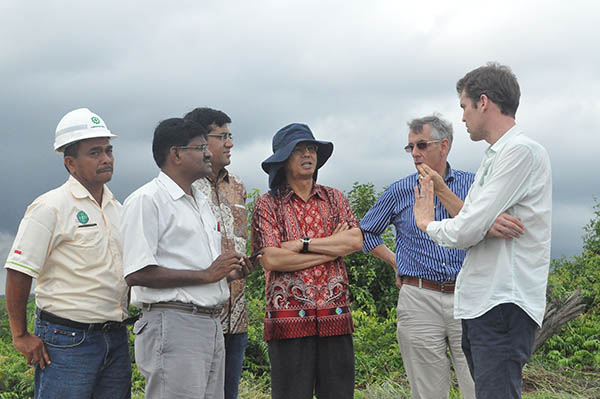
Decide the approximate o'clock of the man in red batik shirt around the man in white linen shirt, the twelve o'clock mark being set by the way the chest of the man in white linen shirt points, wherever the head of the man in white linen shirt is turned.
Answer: The man in red batik shirt is roughly at 1 o'clock from the man in white linen shirt.

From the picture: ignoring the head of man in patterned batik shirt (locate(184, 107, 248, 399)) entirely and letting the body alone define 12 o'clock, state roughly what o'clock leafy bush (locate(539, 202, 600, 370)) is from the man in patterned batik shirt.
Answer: The leafy bush is roughly at 9 o'clock from the man in patterned batik shirt.

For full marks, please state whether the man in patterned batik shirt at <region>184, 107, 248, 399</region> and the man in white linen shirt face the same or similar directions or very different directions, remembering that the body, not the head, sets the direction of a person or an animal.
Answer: very different directions

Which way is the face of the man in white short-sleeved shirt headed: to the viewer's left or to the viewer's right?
to the viewer's right

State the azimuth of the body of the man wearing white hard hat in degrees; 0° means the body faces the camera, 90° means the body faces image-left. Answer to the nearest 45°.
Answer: approximately 315°

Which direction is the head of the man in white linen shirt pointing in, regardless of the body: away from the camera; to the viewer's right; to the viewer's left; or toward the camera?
to the viewer's left

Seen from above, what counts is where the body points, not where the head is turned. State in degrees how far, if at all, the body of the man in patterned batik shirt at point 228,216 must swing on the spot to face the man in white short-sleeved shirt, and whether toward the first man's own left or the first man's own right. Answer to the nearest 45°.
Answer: approximately 45° to the first man's own right

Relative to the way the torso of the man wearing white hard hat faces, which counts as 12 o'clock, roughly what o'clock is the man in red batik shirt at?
The man in red batik shirt is roughly at 10 o'clock from the man wearing white hard hat.

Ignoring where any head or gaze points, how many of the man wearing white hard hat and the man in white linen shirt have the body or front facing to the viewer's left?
1

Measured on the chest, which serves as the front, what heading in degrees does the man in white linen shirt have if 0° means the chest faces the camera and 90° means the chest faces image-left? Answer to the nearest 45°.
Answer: approximately 90°

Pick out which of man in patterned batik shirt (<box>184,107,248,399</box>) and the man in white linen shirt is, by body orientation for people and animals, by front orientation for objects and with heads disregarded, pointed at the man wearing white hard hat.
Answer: the man in white linen shirt
